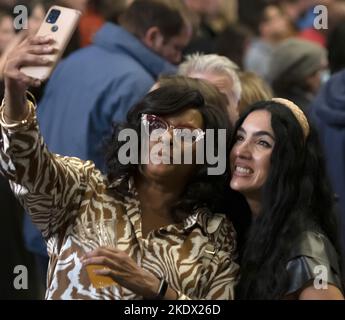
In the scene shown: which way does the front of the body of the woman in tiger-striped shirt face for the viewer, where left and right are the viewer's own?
facing the viewer

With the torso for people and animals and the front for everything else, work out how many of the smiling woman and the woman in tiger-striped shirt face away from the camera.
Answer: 0

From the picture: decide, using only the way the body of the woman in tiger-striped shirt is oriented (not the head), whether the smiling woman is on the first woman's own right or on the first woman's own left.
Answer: on the first woman's own left

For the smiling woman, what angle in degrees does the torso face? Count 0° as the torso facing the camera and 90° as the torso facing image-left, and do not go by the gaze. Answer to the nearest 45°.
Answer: approximately 45°
